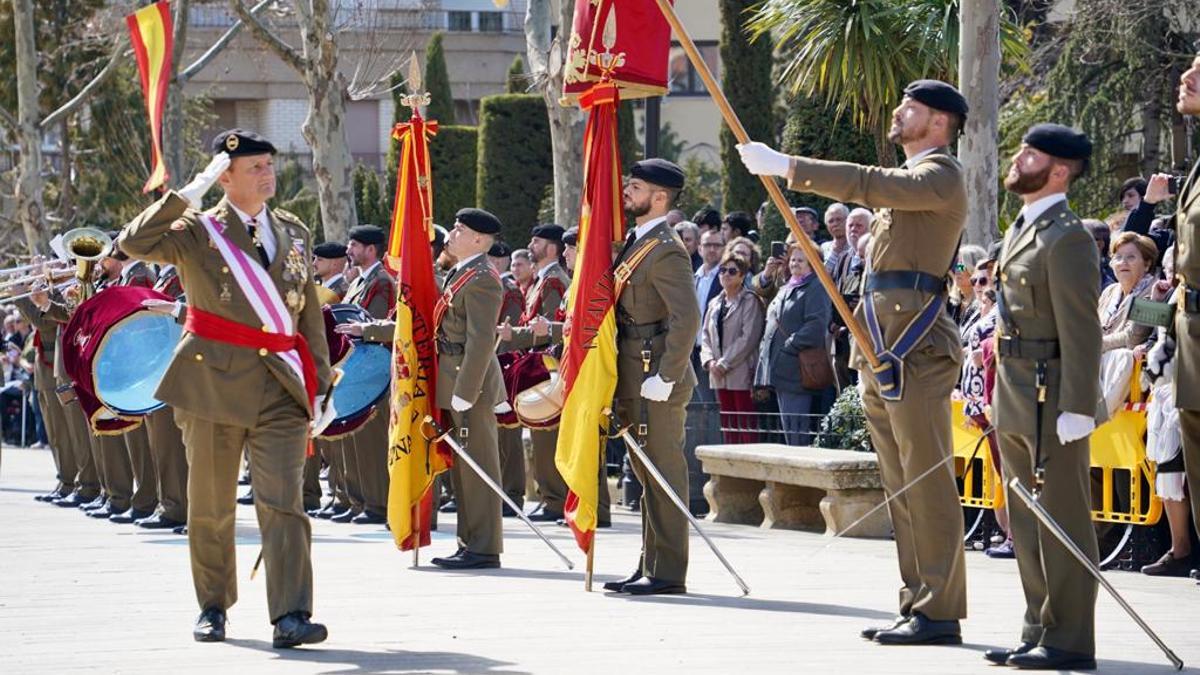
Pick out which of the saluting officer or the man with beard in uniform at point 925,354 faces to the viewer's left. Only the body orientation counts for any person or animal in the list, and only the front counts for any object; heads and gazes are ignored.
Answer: the man with beard in uniform

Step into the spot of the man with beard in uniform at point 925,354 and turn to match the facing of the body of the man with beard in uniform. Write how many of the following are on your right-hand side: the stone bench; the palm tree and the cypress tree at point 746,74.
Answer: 3

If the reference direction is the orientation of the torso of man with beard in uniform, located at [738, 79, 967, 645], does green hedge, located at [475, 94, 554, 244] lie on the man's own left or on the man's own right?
on the man's own right

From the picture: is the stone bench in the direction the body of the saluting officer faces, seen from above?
no

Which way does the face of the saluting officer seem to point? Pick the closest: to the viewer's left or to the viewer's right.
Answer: to the viewer's right

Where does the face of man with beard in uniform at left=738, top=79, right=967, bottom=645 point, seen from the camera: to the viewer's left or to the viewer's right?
to the viewer's left

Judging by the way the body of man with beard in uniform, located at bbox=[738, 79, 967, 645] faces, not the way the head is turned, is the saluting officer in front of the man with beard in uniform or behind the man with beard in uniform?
in front

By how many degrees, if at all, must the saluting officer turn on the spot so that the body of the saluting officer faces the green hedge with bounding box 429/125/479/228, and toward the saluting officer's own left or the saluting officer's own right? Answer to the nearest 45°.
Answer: approximately 135° to the saluting officer's own left

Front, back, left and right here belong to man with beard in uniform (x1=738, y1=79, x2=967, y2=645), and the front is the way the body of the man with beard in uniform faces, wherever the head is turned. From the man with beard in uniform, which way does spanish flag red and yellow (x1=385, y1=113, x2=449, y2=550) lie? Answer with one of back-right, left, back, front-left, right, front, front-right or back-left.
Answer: front-right

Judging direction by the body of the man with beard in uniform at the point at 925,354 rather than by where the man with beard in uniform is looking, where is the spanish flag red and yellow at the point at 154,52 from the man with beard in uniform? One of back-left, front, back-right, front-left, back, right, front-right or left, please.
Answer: front

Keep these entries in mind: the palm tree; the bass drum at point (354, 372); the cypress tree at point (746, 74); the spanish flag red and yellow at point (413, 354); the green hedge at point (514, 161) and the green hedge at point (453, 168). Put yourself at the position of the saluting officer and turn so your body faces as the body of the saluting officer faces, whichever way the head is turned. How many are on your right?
0

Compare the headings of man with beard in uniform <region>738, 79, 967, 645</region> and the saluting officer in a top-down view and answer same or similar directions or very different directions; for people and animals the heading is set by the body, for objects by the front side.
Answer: very different directions

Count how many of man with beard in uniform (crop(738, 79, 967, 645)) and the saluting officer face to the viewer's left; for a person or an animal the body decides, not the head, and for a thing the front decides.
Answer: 1

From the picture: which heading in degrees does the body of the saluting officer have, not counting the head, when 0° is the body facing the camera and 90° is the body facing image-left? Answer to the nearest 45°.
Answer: approximately 315°

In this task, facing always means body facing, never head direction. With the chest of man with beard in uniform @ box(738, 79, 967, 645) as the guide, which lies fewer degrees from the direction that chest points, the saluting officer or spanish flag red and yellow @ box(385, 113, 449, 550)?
the saluting officer

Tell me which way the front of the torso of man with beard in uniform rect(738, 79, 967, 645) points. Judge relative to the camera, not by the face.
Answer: to the viewer's left
